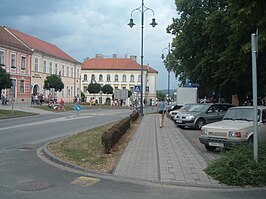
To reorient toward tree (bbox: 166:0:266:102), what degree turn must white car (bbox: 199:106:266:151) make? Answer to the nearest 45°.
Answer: approximately 135° to its right

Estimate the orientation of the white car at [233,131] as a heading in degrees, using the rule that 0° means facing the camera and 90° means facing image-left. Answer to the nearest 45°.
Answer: approximately 45°

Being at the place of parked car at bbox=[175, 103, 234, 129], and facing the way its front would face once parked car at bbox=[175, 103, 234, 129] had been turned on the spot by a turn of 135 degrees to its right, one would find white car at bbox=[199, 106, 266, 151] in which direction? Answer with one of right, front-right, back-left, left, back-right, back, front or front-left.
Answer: back

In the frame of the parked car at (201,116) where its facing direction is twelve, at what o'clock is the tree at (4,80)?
The tree is roughly at 2 o'clock from the parked car.

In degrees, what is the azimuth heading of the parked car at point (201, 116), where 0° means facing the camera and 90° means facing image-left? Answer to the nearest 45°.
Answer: approximately 45°

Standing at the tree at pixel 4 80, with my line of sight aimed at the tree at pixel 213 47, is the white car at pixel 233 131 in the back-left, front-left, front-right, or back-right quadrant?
front-right

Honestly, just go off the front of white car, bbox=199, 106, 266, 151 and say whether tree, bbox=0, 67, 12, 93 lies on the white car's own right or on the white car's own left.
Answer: on the white car's own right
